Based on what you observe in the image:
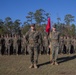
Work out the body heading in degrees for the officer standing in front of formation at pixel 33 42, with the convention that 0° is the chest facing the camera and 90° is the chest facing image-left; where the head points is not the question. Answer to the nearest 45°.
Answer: approximately 0°

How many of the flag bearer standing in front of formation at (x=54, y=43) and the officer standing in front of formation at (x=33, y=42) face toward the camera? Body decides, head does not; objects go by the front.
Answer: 2

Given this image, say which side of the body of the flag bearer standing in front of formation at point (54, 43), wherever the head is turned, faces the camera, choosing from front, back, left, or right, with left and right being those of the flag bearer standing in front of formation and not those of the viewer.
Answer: front

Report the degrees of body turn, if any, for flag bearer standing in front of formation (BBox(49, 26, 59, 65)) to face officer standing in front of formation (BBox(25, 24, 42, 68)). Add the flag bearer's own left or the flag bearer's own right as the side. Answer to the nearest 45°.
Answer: approximately 45° to the flag bearer's own right

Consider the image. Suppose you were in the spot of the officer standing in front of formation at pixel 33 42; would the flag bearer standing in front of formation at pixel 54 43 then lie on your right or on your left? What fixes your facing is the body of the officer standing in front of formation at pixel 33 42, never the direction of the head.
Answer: on your left

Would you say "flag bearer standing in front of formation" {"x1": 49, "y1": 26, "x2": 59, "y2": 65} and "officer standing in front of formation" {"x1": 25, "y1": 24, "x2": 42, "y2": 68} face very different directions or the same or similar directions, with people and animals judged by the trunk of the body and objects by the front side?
same or similar directions
